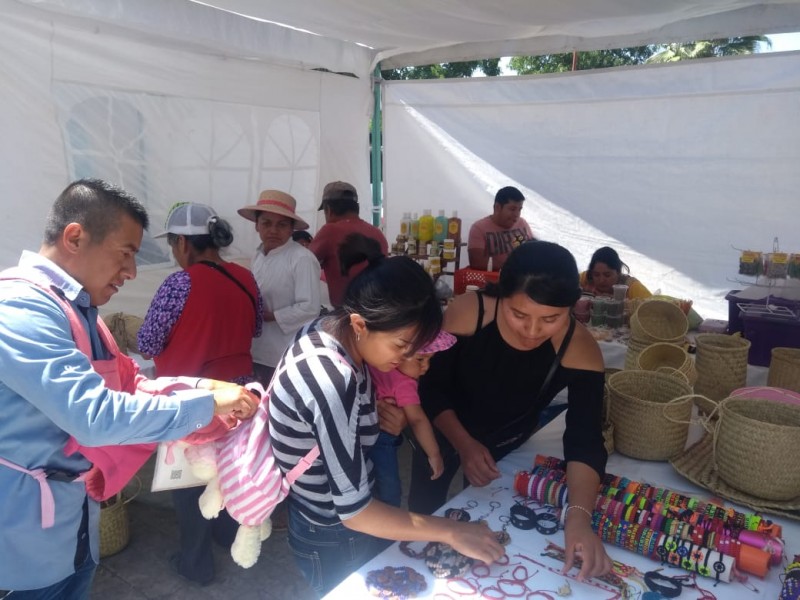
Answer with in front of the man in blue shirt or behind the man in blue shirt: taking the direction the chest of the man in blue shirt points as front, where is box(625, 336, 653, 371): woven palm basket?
in front

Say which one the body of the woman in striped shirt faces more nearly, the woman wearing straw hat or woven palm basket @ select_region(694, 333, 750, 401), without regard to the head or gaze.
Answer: the woven palm basket

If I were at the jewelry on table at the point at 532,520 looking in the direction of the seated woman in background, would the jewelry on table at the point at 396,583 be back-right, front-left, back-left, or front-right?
back-left

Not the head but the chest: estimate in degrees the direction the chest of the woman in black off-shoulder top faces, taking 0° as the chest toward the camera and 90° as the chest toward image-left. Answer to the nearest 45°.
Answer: approximately 0°

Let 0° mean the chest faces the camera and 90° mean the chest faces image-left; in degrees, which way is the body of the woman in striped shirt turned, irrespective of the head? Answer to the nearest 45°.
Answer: approximately 270°

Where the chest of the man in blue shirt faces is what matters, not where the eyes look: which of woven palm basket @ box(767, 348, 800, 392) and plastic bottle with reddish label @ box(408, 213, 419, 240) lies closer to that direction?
the woven palm basket

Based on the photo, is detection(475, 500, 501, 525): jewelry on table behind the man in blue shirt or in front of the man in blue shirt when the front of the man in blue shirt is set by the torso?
in front

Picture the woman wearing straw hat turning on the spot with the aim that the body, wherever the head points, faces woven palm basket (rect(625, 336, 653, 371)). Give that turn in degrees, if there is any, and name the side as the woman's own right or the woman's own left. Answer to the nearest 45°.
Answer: approximately 90° to the woman's own left

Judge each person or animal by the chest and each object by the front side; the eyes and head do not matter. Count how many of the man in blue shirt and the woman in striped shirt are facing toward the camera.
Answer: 0

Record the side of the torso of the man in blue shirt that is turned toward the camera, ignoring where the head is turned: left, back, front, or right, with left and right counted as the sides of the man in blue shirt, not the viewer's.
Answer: right

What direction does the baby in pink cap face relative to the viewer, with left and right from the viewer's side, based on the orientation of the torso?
facing to the right of the viewer

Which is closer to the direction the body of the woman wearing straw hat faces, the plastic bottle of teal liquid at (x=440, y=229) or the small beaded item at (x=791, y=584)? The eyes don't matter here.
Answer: the small beaded item

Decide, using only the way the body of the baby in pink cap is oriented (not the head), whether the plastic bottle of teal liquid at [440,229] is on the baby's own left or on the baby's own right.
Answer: on the baby's own left
